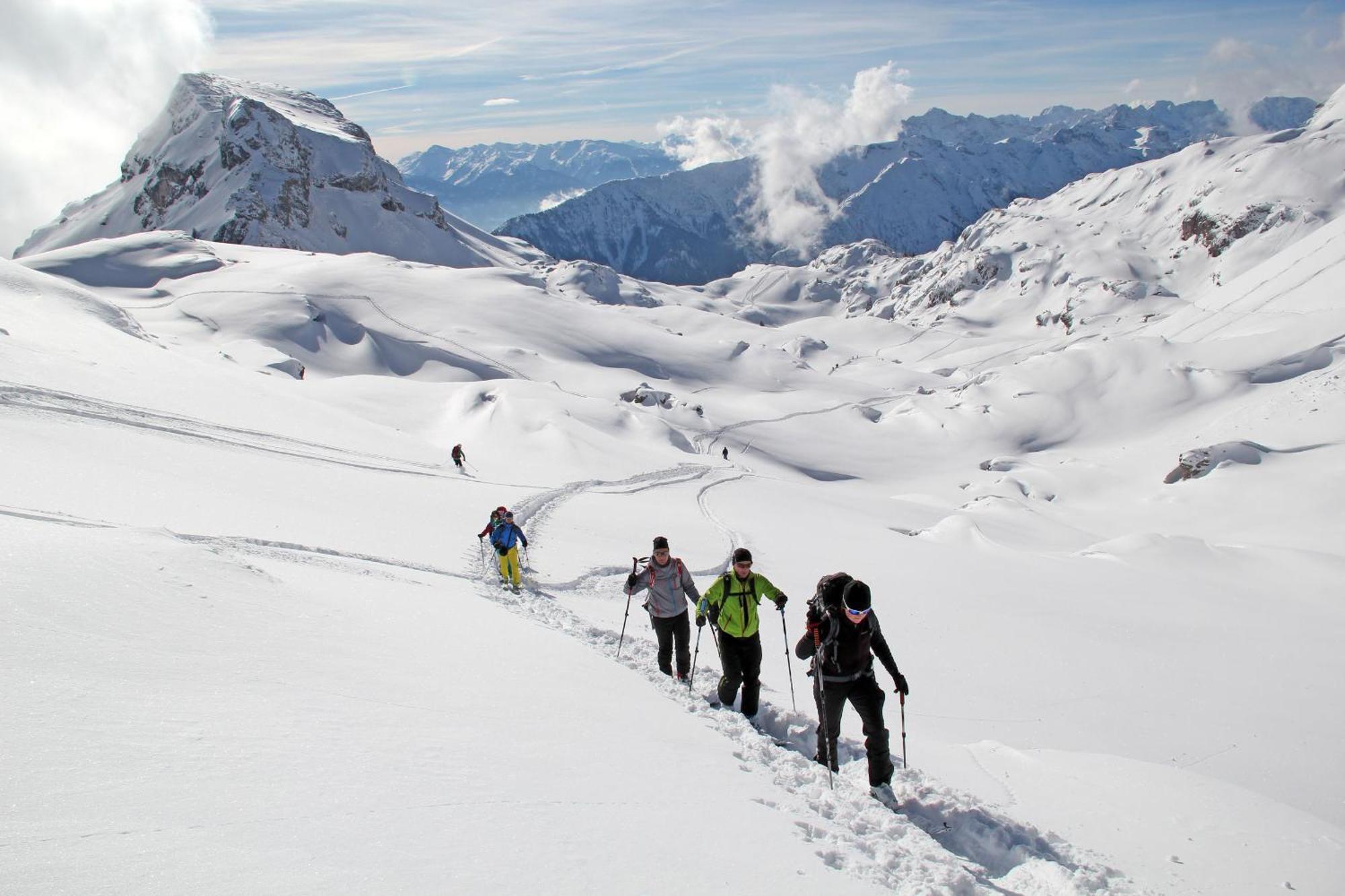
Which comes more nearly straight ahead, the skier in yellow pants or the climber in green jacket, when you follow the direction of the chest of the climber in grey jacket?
the climber in green jacket

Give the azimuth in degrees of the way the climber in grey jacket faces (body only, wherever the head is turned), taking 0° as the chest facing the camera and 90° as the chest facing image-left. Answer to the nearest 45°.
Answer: approximately 0°

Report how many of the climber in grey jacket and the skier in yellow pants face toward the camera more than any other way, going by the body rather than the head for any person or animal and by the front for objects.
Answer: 2

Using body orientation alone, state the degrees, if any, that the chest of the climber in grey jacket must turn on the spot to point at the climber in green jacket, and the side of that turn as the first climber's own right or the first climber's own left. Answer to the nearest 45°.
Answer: approximately 45° to the first climber's own left

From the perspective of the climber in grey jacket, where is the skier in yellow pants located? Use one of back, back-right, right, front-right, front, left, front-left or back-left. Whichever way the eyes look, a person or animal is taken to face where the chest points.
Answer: back-right

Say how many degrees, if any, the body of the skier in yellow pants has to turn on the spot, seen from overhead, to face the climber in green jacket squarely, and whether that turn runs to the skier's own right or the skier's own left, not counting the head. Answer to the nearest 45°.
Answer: approximately 45° to the skier's own left

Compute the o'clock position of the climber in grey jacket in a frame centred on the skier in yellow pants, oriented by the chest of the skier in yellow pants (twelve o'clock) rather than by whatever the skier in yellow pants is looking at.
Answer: The climber in grey jacket is roughly at 11 o'clock from the skier in yellow pants.
